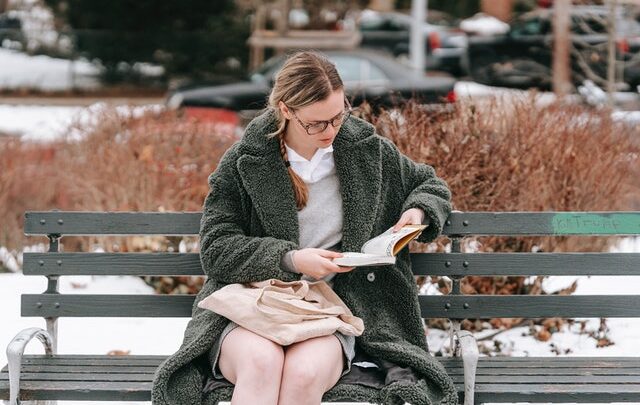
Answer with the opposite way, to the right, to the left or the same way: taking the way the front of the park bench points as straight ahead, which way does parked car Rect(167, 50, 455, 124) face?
to the right

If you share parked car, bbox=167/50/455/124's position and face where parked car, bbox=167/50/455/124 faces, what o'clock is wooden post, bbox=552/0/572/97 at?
The wooden post is roughly at 5 o'clock from the parked car.

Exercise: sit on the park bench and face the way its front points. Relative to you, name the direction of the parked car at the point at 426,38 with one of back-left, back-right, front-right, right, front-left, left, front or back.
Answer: back

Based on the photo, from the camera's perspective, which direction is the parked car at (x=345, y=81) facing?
to the viewer's left

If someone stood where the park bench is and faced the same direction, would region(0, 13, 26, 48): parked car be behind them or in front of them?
behind

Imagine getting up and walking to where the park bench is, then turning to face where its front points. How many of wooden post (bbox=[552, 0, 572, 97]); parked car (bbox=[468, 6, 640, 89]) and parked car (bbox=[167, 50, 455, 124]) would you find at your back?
3

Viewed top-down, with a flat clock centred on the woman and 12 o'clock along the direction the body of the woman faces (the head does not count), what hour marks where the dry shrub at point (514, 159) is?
The dry shrub is roughly at 7 o'clock from the woman.

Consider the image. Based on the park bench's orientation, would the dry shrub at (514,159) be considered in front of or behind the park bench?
behind

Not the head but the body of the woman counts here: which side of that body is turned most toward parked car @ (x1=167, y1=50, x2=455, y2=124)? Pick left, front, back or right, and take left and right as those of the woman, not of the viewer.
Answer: back

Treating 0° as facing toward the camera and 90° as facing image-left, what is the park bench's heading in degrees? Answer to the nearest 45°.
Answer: approximately 0°
